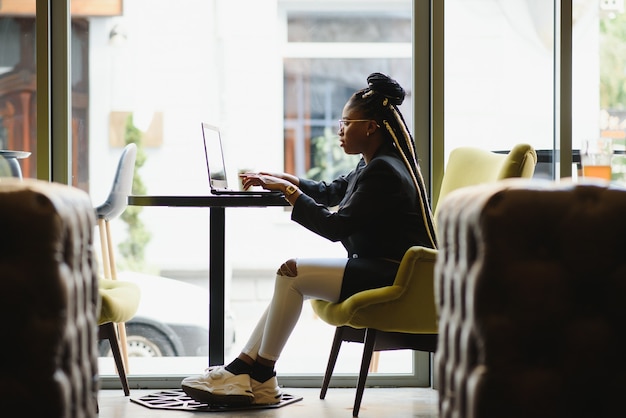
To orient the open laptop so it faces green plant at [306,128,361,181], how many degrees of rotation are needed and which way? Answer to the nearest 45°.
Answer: approximately 45° to its left

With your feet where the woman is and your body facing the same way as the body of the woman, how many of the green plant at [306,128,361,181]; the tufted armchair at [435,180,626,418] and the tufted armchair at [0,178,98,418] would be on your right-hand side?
1

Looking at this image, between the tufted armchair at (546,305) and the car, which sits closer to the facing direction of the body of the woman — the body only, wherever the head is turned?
the car

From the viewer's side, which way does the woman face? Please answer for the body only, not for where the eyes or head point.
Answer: to the viewer's left

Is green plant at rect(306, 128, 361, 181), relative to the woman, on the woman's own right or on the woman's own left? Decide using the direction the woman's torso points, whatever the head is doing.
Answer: on the woman's own right

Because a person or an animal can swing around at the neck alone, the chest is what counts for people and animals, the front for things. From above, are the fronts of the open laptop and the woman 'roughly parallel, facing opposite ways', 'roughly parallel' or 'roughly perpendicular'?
roughly parallel, facing opposite ways

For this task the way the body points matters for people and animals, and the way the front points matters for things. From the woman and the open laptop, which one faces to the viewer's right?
the open laptop

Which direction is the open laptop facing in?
to the viewer's right
